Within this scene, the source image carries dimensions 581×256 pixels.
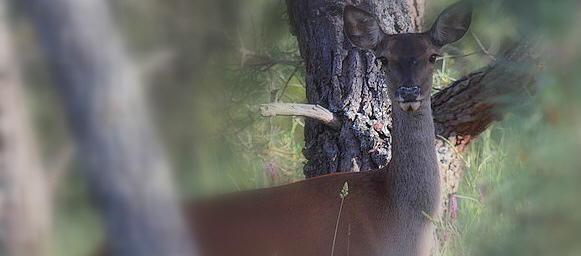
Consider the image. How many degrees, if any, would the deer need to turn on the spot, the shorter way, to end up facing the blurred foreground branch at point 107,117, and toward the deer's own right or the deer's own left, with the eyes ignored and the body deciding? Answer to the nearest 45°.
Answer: approximately 135° to the deer's own right

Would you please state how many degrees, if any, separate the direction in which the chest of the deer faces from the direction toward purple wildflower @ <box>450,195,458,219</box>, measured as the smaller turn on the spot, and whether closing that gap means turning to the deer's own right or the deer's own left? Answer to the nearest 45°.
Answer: approximately 45° to the deer's own left

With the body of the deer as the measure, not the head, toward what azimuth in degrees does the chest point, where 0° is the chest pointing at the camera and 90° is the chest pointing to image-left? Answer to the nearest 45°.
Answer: approximately 270°

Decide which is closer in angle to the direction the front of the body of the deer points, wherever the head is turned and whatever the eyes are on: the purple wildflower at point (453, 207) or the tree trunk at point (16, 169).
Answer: the purple wildflower

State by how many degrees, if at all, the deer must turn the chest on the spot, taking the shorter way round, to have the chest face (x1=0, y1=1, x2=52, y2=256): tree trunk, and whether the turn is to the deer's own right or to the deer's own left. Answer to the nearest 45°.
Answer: approximately 135° to the deer's own right

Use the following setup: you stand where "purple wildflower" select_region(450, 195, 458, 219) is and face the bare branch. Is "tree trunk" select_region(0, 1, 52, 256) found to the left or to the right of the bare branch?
left
